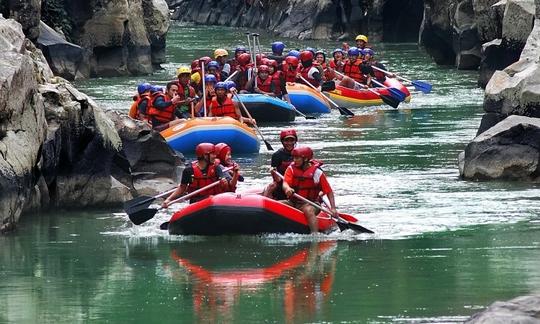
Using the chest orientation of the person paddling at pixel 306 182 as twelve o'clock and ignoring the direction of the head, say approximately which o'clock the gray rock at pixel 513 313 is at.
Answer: The gray rock is roughly at 10 o'clock from the person paddling.

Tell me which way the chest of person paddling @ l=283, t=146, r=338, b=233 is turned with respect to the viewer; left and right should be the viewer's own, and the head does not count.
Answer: facing the viewer and to the left of the viewer

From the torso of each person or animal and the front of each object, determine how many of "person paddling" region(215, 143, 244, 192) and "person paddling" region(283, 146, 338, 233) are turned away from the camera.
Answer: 0

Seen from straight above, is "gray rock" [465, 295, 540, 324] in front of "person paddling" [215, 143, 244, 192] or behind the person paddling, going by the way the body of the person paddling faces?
in front

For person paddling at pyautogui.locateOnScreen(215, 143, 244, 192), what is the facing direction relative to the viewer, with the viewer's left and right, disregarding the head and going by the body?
facing the viewer and to the right of the viewer

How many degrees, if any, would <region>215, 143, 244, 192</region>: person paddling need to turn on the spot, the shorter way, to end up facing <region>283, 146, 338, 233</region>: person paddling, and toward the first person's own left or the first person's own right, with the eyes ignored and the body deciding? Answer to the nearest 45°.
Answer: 0° — they already face them

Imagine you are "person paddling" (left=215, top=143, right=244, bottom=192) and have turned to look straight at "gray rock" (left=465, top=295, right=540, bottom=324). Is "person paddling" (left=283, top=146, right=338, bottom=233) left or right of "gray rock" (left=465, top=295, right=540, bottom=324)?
left
